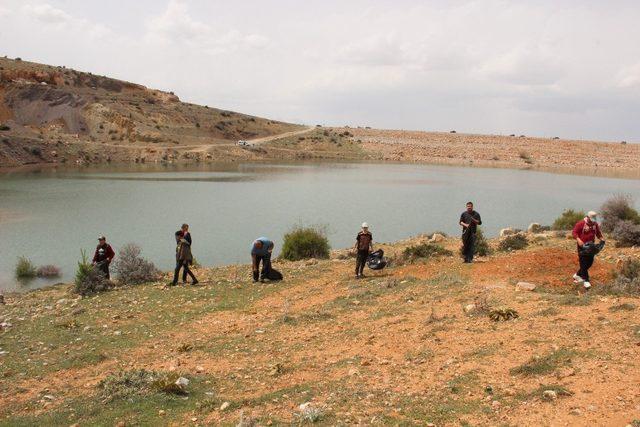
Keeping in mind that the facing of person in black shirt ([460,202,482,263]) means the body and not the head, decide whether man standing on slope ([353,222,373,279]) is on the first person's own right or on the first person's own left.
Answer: on the first person's own right

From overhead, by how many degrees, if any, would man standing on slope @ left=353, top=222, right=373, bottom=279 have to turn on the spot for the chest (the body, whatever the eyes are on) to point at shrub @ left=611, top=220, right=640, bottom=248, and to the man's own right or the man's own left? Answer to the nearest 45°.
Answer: approximately 90° to the man's own left

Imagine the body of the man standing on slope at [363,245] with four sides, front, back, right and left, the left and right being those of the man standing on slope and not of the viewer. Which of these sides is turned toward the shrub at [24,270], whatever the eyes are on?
right

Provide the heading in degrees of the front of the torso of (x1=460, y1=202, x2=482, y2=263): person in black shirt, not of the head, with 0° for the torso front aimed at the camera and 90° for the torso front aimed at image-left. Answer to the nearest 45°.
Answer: approximately 0°

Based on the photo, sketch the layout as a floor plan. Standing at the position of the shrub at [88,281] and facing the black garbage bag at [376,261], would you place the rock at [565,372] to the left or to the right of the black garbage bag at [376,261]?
right

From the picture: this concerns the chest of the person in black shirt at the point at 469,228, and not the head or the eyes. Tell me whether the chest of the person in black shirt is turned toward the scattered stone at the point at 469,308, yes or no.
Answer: yes

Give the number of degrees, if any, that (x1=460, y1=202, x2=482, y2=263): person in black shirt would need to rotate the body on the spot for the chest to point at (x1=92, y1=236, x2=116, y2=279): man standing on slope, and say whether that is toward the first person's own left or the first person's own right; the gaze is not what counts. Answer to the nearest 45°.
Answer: approximately 90° to the first person's own right

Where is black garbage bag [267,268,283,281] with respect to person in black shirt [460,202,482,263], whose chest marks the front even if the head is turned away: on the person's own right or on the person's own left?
on the person's own right

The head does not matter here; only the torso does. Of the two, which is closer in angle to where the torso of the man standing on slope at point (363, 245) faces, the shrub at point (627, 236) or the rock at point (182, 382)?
the rock

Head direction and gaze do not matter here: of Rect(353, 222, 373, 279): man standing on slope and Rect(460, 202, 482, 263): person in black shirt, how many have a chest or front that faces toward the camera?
2
